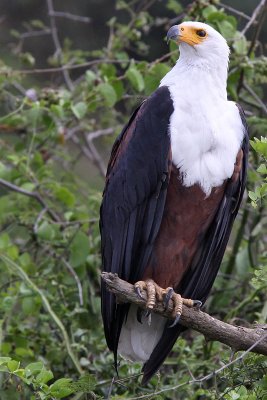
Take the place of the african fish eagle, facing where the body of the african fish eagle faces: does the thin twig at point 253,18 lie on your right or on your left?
on your left

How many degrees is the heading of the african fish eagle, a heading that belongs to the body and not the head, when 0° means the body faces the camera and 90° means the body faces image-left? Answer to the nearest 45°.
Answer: approximately 315°

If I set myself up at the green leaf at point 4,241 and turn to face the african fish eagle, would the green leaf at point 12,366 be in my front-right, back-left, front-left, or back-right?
front-right

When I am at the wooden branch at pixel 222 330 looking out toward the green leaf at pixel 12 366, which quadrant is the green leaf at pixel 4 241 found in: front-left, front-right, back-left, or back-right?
front-right

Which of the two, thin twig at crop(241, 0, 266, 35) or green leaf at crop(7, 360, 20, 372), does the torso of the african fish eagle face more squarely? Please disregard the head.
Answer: the green leaf

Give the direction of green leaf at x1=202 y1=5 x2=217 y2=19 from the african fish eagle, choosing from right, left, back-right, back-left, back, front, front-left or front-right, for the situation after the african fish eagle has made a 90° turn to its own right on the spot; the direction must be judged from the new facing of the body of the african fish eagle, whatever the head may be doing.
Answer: back-right

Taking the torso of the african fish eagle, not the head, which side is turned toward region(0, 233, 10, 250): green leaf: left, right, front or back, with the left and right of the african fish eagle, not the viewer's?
back

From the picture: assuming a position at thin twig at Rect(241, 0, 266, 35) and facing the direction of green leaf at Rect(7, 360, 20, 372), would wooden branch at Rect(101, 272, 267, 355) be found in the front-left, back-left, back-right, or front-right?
front-left

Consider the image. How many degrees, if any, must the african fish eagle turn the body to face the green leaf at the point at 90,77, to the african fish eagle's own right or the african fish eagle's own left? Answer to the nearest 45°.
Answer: approximately 180°
